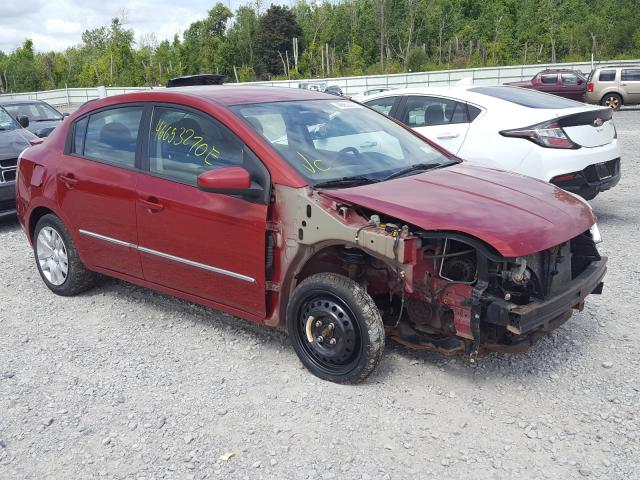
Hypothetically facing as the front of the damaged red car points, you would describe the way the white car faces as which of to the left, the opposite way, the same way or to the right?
the opposite way

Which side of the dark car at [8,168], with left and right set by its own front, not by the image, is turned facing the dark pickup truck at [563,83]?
left

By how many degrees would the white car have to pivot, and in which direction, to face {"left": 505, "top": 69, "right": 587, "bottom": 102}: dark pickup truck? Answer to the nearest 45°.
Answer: approximately 45° to its right

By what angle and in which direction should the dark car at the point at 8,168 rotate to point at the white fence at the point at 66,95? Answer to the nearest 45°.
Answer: approximately 135° to its left

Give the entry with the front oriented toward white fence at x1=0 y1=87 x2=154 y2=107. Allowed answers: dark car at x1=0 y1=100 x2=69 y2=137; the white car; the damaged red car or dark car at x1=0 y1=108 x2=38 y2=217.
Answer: the white car

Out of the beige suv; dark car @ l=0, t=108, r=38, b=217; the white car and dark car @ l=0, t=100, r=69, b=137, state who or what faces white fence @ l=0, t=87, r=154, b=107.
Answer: the white car

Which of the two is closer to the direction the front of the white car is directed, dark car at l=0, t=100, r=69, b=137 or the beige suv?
the dark car

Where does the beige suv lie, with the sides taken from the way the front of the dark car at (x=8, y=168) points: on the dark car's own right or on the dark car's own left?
on the dark car's own left

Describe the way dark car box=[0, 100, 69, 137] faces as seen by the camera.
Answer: facing the viewer and to the right of the viewer

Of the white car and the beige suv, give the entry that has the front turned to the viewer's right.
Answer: the beige suv

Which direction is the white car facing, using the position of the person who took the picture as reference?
facing away from the viewer and to the left of the viewer

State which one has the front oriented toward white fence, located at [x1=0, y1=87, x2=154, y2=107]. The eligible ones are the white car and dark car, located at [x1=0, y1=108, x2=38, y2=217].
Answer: the white car

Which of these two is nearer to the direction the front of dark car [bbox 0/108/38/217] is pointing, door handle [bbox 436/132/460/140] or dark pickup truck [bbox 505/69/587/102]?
the door handle

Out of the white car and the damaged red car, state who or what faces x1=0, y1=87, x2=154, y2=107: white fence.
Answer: the white car
